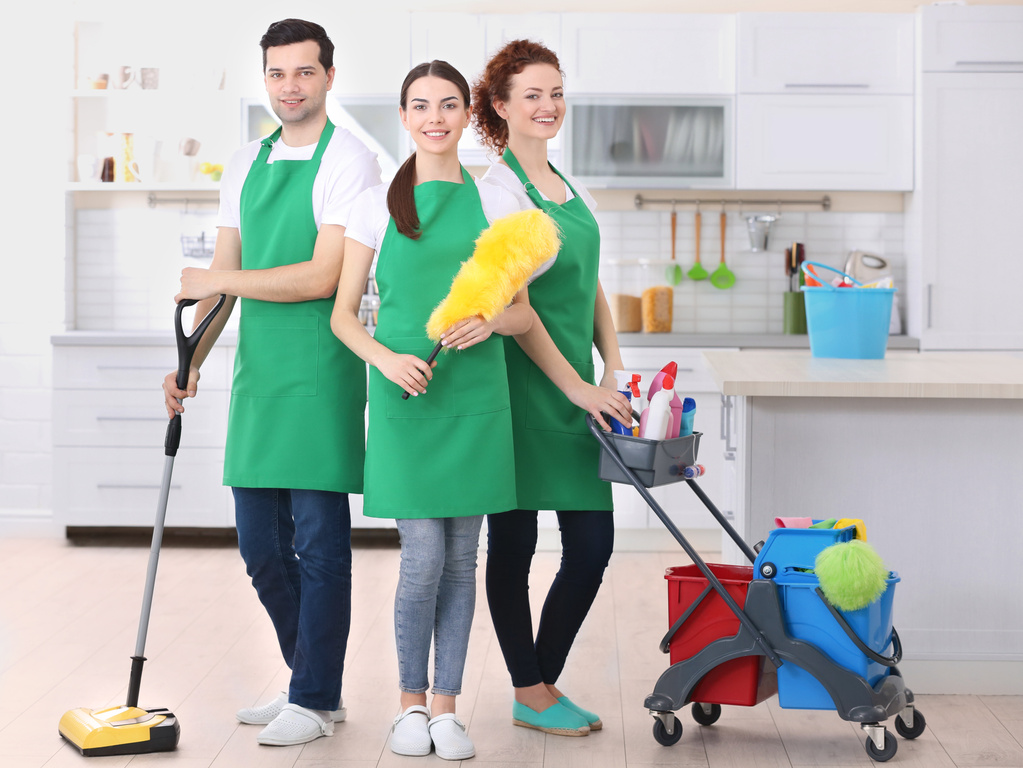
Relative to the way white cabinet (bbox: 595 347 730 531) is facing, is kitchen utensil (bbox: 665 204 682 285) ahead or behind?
behind

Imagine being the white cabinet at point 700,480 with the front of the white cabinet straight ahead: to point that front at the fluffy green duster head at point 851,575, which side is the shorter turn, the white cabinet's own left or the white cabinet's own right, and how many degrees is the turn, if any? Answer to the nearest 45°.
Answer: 0° — it already faces it

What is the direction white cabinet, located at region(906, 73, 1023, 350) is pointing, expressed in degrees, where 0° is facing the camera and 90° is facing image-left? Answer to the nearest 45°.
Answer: approximately 0°

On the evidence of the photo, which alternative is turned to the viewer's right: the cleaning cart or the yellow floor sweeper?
the cleaning cart

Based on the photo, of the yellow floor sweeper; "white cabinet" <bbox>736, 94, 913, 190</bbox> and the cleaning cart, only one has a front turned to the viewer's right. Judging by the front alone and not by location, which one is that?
the cleaning cart

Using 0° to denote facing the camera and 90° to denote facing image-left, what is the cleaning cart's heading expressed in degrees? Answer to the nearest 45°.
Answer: approximately 270°

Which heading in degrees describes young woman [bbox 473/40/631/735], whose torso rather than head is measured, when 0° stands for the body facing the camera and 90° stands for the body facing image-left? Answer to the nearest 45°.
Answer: approximately 315°
